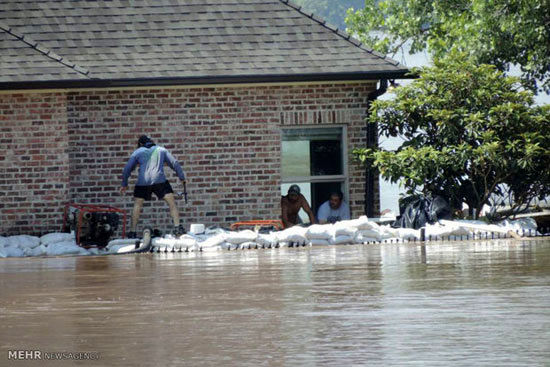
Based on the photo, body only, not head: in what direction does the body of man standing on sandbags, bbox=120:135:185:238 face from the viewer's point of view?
away from the camera

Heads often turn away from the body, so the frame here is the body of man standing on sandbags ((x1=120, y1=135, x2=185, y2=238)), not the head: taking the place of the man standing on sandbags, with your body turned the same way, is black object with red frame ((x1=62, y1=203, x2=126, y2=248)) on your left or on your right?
on your left

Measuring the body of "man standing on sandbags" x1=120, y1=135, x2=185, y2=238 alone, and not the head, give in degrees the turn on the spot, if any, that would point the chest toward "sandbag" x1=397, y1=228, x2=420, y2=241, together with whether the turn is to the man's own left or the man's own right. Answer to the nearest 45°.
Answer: approximately 90° to the man's own right

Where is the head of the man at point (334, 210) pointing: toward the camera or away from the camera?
toward the camera

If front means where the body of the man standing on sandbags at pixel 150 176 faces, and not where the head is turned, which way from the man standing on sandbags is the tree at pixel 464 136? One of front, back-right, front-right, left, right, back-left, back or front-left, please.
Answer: right

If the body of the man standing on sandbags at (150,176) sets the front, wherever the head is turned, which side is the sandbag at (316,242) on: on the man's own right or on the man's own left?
on the man's own right

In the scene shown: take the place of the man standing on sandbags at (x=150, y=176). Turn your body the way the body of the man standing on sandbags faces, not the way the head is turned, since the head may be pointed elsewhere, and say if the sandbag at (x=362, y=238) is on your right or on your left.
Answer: on your right

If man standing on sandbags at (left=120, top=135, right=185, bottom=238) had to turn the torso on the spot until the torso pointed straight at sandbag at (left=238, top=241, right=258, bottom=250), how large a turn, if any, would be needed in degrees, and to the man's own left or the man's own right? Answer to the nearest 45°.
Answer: approximately 135° to the man's own right
